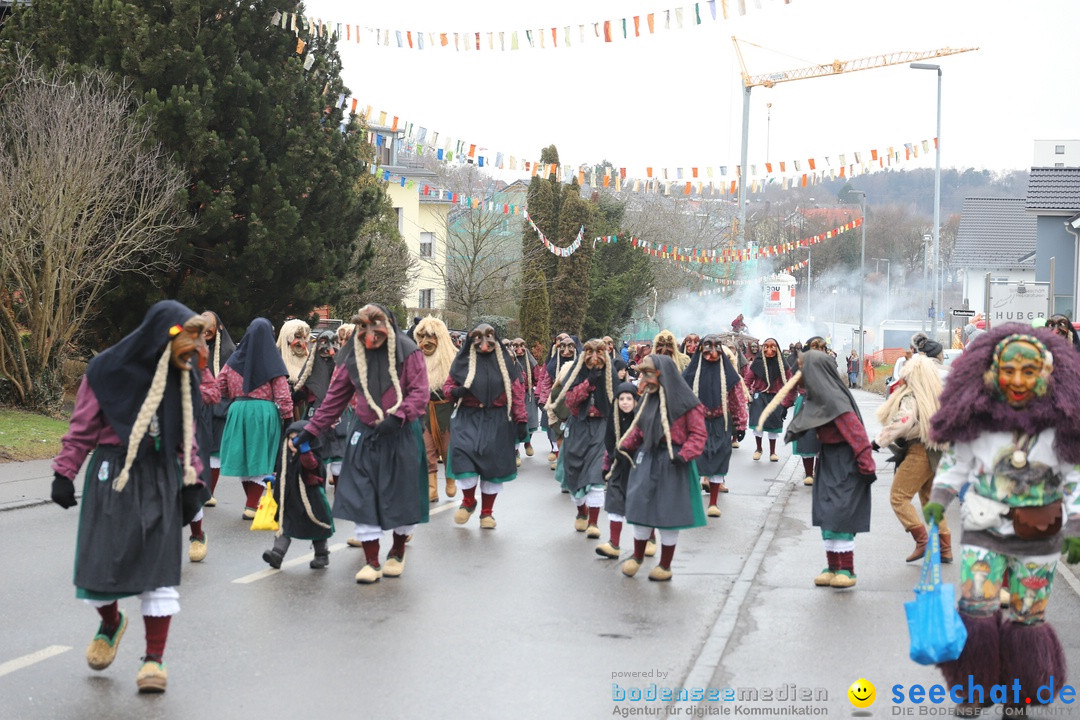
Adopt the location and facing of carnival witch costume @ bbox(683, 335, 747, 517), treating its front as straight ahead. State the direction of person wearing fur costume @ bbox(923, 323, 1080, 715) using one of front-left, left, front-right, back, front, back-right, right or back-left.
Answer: front

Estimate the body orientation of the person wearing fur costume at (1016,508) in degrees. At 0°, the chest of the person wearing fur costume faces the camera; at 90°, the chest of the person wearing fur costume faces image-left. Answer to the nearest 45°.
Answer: approximately 0°

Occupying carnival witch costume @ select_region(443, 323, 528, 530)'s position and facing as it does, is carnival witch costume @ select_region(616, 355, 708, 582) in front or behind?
in front

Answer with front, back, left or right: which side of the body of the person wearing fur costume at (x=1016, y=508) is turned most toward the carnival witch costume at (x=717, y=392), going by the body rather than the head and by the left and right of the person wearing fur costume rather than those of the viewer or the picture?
back

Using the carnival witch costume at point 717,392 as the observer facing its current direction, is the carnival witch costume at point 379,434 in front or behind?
in front

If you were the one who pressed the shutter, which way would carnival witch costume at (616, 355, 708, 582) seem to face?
facing the viewer and to the left of the viewer

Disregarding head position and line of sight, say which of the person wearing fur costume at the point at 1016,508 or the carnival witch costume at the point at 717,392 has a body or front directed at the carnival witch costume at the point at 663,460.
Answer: the carnival witch costume at the point at 717,392

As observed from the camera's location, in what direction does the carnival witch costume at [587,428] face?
facing the viewer

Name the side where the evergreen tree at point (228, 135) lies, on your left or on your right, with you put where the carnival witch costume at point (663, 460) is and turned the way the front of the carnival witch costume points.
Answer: on your right

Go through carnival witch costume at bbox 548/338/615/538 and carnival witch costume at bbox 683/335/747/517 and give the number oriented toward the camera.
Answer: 2
